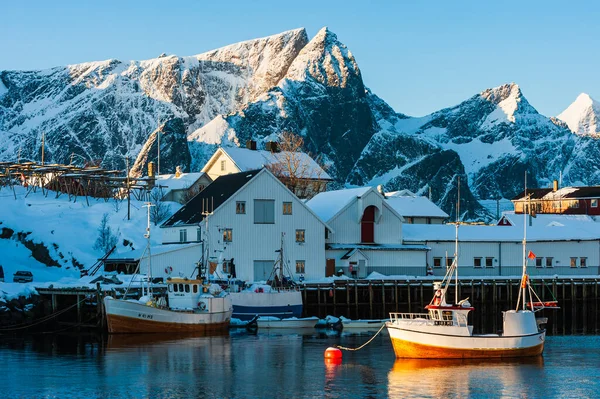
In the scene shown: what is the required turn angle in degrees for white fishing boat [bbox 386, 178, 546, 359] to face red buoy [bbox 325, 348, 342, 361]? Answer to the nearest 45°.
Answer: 0° — it already faces it

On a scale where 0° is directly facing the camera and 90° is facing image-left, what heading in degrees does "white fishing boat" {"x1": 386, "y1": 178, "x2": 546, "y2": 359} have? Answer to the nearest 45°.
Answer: approximately 90°
